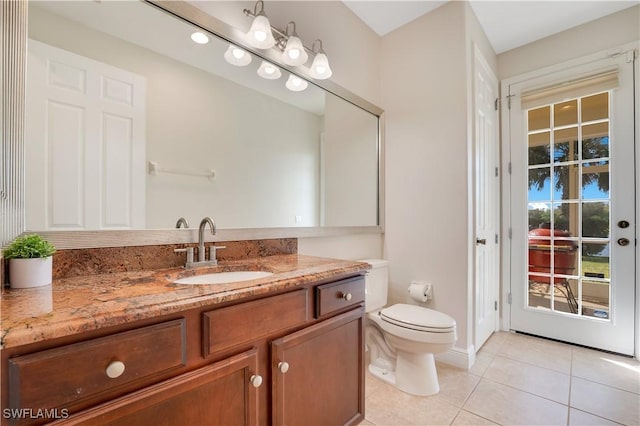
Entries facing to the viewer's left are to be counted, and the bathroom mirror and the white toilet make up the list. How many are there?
0

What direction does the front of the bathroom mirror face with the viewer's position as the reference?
facing the viewer and to the right of the viewer

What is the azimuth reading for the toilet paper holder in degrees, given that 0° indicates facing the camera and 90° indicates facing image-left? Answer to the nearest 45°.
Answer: approximately 45°

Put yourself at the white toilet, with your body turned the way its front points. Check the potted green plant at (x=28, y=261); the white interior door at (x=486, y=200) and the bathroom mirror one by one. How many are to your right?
2

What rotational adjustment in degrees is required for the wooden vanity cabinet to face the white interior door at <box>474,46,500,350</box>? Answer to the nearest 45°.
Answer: approximately 45° to its left

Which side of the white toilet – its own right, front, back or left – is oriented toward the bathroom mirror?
right

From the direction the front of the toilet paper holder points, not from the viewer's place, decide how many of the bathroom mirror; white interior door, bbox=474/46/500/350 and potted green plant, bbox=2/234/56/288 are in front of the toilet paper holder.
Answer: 2
